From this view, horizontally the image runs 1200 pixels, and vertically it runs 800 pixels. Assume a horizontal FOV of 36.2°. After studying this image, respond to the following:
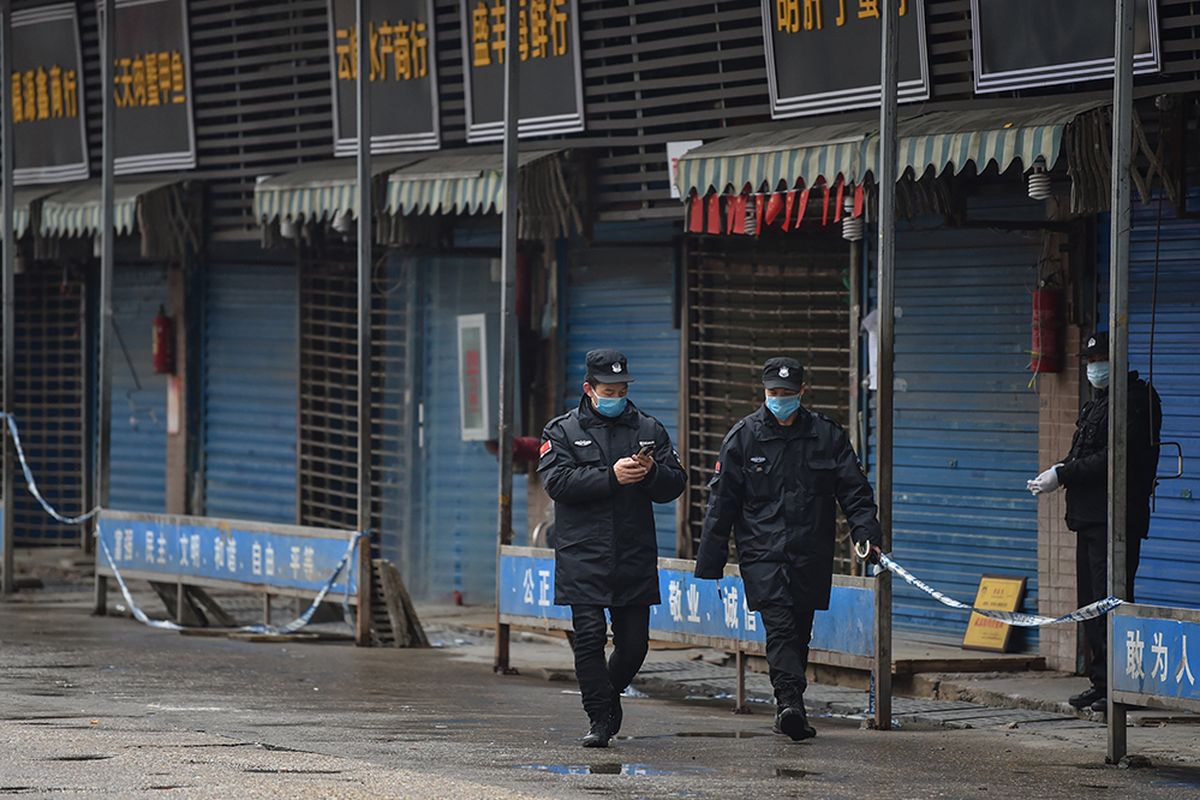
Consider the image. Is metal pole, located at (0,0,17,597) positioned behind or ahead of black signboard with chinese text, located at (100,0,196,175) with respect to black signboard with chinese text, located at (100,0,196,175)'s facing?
ahead

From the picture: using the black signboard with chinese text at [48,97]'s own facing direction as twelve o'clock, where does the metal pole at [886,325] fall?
The metal pole is roughly at 10 o'clock from the black signboard with chinese text.

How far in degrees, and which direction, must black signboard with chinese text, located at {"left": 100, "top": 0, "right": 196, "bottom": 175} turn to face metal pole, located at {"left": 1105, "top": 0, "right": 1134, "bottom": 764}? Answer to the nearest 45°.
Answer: approximately 45° to its left

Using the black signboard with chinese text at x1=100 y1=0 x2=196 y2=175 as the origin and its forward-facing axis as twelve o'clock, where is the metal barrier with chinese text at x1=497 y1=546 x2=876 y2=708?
The metal barrier with chinese text is roughly at 10 o'clock from the black signboard with chinese text.

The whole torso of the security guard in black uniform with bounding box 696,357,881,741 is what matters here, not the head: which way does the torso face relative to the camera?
toward the camera

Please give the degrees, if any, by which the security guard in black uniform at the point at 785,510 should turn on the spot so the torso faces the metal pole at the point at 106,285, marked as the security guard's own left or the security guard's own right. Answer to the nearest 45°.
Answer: approximately 135° to the security guard's own right

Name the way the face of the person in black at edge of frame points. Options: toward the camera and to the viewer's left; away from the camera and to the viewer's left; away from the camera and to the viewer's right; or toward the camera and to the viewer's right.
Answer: toward the camera and to the viewer's left

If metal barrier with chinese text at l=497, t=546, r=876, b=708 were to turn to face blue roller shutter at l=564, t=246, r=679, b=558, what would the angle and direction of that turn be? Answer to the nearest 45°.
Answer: approximately 135° to its right

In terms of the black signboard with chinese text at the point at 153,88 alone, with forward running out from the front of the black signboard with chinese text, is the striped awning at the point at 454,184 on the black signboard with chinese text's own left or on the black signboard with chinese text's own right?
on the black signboard with chinese text's own left

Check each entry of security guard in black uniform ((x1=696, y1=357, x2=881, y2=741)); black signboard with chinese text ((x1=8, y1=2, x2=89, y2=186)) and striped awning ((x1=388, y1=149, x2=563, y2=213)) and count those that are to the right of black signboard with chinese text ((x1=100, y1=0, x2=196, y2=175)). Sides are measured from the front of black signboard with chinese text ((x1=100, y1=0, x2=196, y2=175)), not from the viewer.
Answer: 1

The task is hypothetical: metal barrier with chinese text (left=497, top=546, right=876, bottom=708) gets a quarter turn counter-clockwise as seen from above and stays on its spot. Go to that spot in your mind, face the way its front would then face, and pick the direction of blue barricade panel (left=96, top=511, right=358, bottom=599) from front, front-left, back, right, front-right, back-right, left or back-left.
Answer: back

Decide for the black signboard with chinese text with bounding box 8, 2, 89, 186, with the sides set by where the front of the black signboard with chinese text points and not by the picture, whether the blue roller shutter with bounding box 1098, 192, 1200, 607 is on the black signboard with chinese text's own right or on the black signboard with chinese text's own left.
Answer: on the black signboard with chinese text's own left
